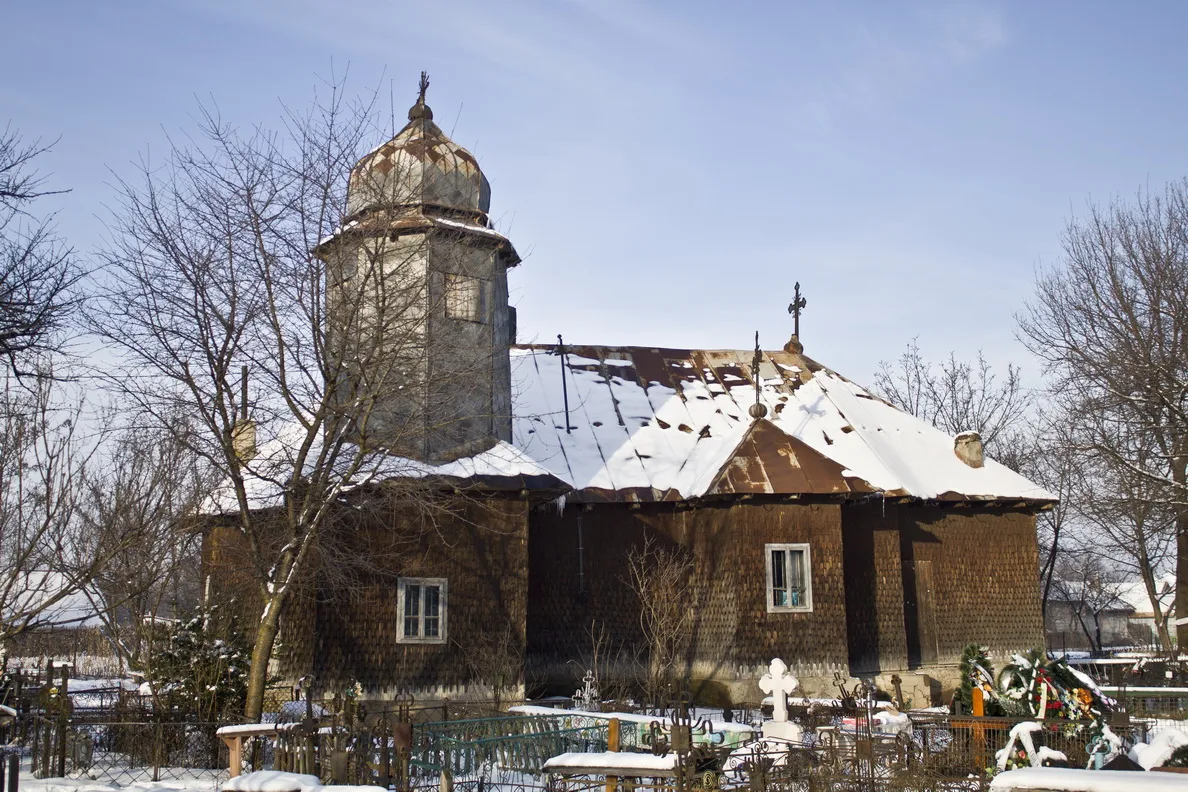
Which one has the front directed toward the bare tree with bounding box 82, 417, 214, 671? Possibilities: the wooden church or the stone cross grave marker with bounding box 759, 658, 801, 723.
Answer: the wooden church

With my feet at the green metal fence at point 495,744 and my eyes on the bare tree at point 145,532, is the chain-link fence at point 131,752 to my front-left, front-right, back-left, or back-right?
front-left

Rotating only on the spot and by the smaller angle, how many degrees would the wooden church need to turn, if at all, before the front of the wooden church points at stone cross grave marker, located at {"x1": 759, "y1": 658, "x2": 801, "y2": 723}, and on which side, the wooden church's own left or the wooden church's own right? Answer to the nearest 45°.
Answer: approximately 90° to the wooden church's own left

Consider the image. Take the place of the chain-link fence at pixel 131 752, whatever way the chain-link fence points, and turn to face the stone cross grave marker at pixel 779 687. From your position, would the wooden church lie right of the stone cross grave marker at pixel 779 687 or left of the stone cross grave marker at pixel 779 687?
left

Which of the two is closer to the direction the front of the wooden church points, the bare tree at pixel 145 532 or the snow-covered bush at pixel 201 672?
the bare tree

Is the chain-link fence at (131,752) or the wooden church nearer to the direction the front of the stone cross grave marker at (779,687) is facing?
the chain-link fence

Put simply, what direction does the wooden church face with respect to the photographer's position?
facing to the left of the viewer

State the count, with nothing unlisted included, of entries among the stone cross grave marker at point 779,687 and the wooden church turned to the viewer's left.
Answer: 1

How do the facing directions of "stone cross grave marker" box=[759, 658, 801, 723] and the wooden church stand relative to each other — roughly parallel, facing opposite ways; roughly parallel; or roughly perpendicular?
roughly perpendicular

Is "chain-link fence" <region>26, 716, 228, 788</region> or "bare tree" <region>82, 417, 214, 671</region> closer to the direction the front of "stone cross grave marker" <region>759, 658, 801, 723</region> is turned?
the chain-link fence

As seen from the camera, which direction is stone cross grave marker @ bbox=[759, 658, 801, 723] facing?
toward the camera

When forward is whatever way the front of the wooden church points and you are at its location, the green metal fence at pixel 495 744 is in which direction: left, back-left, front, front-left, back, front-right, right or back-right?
left

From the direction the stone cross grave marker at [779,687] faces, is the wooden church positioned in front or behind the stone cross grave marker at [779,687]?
behind

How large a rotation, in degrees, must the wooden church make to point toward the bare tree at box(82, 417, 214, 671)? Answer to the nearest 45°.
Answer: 0° — it already faces it

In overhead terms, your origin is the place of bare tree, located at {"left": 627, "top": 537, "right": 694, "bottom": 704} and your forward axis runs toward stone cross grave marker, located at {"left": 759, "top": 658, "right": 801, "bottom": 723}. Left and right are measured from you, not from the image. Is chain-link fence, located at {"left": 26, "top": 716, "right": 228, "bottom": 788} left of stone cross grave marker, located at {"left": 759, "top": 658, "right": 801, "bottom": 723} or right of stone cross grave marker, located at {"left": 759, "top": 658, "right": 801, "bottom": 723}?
right

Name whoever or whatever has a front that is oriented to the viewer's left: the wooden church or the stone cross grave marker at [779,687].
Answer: the wooden church

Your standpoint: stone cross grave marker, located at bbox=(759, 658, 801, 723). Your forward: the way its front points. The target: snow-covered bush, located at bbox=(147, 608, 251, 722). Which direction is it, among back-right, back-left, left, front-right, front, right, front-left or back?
right

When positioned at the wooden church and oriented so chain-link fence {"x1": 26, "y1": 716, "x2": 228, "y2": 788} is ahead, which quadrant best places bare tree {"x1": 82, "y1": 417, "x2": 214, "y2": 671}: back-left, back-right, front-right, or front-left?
front-right
